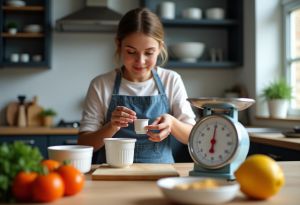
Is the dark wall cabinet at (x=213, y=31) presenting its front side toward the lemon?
yes

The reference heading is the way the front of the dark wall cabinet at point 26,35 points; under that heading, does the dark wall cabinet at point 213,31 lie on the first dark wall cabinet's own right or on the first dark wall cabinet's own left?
on the first dark wall cabinet's own left

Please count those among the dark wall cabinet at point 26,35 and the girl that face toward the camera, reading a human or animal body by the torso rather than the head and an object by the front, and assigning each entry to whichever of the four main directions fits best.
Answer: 2

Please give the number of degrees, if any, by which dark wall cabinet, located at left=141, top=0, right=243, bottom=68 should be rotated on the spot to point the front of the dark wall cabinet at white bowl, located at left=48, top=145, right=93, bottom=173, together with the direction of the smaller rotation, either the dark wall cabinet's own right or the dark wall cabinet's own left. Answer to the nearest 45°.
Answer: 0° — it already faces it

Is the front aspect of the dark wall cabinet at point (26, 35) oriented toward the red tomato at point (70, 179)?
yes

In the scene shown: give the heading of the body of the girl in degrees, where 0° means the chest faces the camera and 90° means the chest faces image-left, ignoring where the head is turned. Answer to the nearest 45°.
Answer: approximately 0°

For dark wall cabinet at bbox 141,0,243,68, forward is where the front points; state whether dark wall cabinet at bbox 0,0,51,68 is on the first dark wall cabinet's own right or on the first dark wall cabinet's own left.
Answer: on the first dark wall cabinet's own right

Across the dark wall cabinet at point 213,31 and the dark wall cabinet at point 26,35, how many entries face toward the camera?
2
